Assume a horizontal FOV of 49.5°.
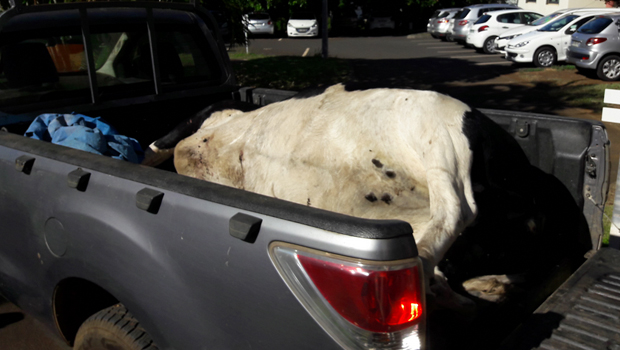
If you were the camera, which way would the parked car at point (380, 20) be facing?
facing the viewer

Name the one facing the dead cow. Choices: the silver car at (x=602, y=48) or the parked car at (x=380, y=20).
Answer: the parked car

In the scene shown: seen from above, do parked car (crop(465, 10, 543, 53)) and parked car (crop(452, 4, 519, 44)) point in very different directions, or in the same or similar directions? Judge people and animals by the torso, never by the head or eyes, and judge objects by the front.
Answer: same or similar directions

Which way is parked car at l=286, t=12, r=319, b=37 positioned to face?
toward the camera

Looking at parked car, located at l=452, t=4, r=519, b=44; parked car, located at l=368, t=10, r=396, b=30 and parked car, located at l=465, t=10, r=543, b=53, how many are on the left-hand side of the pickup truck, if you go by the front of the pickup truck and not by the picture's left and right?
0

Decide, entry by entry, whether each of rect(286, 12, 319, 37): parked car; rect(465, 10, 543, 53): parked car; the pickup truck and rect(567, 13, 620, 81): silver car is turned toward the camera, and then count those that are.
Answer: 1

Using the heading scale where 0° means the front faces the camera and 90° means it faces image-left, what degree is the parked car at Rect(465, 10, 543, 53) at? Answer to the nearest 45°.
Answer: approximately 225°

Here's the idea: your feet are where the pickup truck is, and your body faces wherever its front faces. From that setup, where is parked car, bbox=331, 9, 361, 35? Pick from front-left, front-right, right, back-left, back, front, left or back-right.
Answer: front-right

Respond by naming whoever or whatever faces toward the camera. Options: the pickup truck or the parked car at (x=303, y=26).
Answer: the parked car

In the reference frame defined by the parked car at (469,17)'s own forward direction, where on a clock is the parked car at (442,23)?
the parked car at (442,23) is roughly at 10 o'clock from the parked car at (469,17).

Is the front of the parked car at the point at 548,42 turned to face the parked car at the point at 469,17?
no
